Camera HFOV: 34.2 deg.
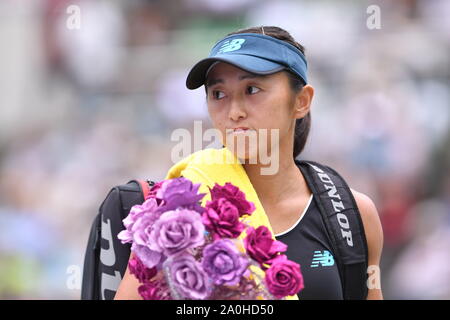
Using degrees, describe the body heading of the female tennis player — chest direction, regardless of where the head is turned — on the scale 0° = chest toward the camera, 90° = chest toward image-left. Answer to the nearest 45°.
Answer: approximately 45°
